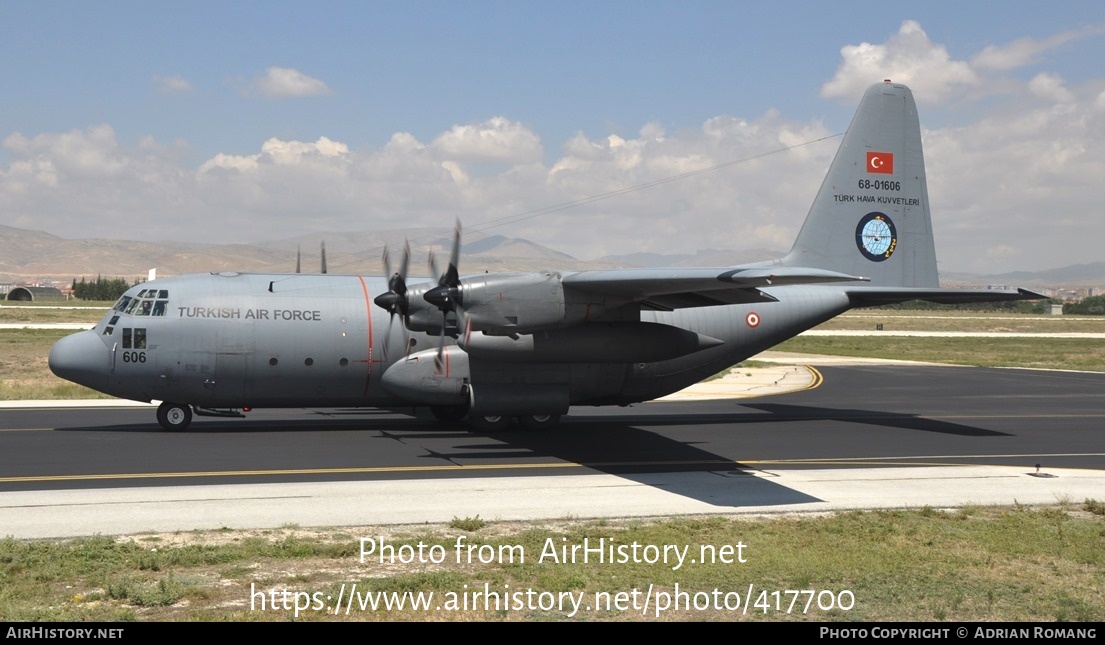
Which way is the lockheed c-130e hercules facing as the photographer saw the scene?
facing to the left of the viewer
